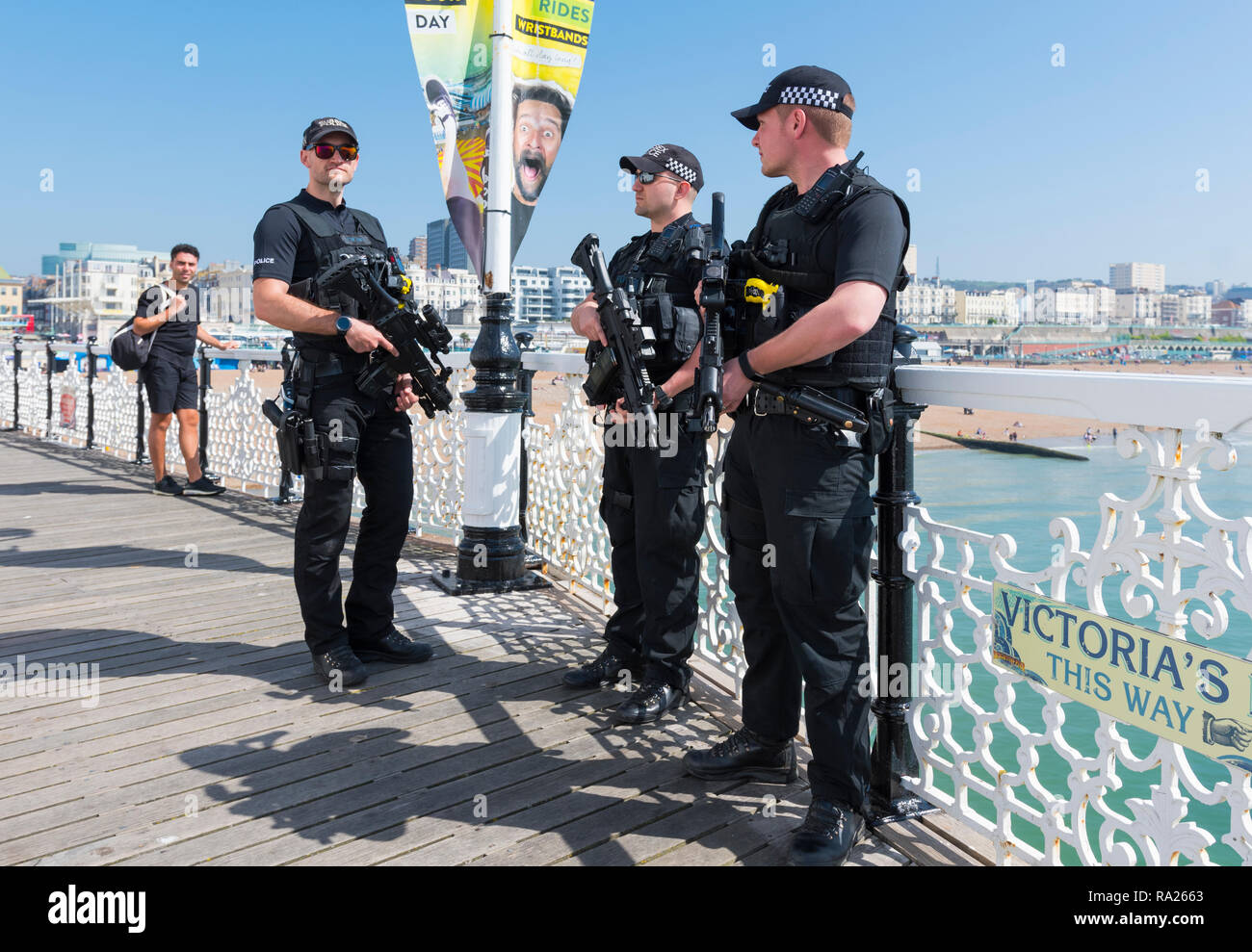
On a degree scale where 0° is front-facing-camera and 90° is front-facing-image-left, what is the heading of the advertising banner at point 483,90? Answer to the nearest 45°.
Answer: approximately 0°

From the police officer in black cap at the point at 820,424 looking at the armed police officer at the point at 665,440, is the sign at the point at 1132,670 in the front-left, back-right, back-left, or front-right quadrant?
back-right

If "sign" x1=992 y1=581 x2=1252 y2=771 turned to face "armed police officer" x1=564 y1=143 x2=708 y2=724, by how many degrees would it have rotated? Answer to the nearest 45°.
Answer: approximately 90° to its right
